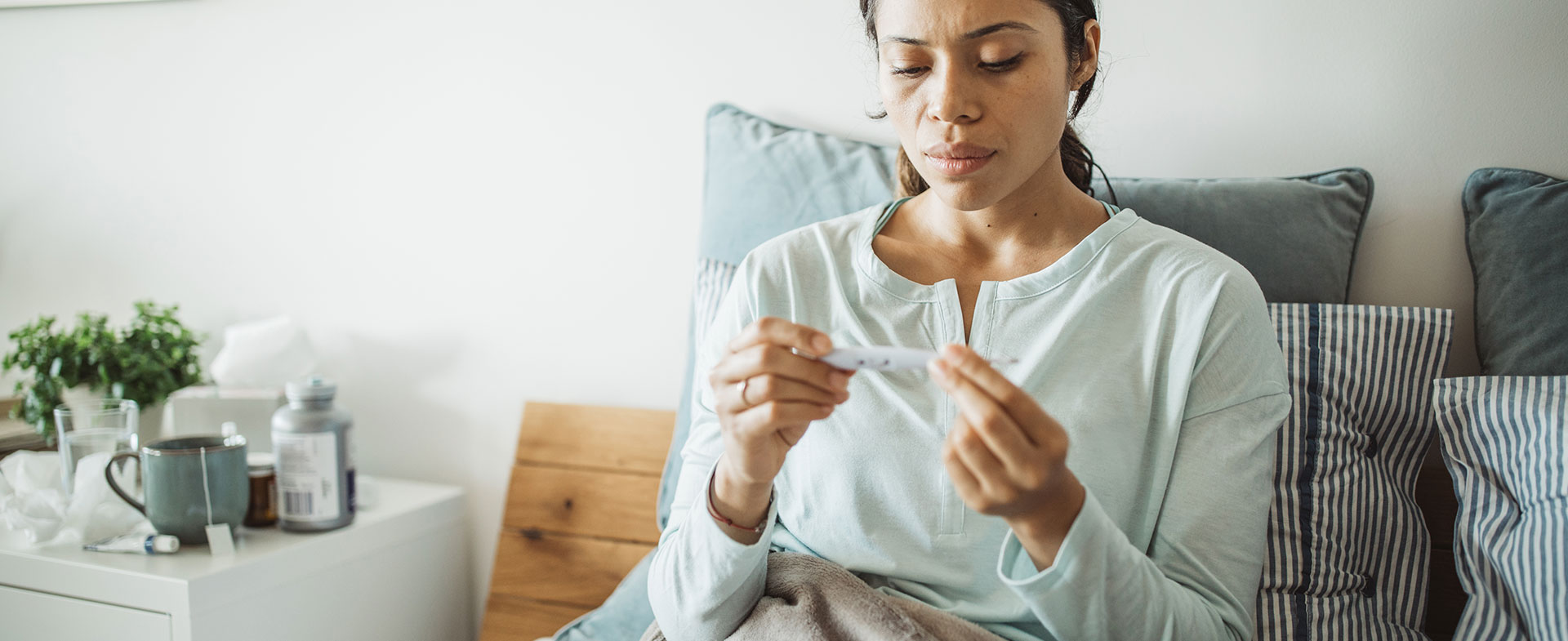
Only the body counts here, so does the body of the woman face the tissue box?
no

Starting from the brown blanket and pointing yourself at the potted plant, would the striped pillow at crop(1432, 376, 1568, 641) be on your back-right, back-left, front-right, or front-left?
back-right

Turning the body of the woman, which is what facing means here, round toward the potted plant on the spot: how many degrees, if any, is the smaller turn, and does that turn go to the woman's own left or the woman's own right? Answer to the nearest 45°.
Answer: approximately 90° to the woman's own right

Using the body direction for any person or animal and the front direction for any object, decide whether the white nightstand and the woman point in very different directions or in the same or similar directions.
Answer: same or similar directions

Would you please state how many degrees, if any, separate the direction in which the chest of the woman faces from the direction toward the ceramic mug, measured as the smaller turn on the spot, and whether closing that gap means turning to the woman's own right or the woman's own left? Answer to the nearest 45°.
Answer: approximately 90° to the woman's own right

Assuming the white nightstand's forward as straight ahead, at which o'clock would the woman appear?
The woman is roughly at 9 o'clock from the white nightstand.

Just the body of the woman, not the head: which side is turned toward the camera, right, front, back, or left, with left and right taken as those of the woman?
front

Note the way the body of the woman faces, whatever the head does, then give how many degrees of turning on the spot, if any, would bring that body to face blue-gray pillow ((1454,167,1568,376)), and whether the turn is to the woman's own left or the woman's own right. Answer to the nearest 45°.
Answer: approximately 135° to the woman's own left

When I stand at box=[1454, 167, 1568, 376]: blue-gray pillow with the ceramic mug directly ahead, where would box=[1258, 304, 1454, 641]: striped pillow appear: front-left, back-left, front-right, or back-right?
front-left

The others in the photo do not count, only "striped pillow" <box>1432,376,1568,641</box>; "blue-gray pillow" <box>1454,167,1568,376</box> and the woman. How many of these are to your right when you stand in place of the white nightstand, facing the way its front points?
0

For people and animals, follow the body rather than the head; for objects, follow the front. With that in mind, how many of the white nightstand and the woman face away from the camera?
0

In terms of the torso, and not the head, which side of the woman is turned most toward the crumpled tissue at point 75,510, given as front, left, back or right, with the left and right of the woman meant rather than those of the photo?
right
